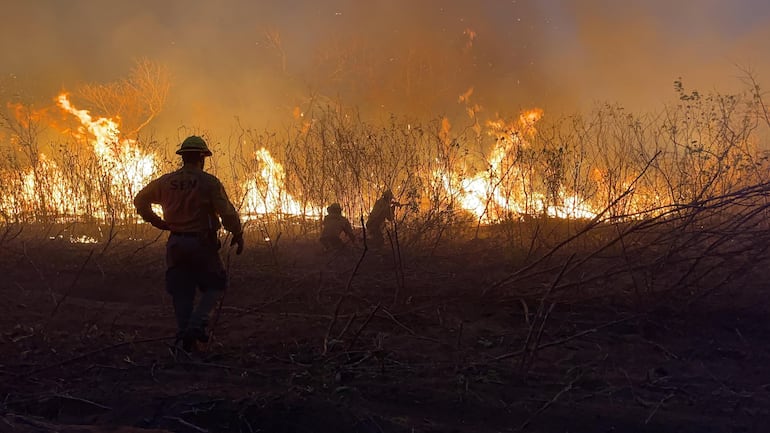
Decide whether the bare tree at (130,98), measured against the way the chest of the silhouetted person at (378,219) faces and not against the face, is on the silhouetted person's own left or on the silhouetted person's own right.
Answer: on the silhouetted person's own left

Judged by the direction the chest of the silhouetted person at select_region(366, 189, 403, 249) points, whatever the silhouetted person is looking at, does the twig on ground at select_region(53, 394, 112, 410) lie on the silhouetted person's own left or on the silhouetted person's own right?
on the silhouetted person's own right

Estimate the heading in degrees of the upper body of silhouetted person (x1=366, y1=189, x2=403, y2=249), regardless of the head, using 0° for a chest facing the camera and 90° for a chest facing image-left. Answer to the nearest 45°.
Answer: approximately 270°

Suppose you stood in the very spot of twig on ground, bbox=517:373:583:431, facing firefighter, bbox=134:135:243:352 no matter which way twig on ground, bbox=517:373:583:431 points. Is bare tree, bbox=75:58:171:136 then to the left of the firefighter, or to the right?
right

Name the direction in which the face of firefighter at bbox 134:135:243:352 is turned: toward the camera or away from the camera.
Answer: away from the camera

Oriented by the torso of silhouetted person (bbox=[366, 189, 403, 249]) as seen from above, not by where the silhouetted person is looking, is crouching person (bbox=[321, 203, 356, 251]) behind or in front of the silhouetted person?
behind

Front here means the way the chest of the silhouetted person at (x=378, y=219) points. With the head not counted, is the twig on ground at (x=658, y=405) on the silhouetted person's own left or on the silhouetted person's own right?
on the silhouetted person's own right
